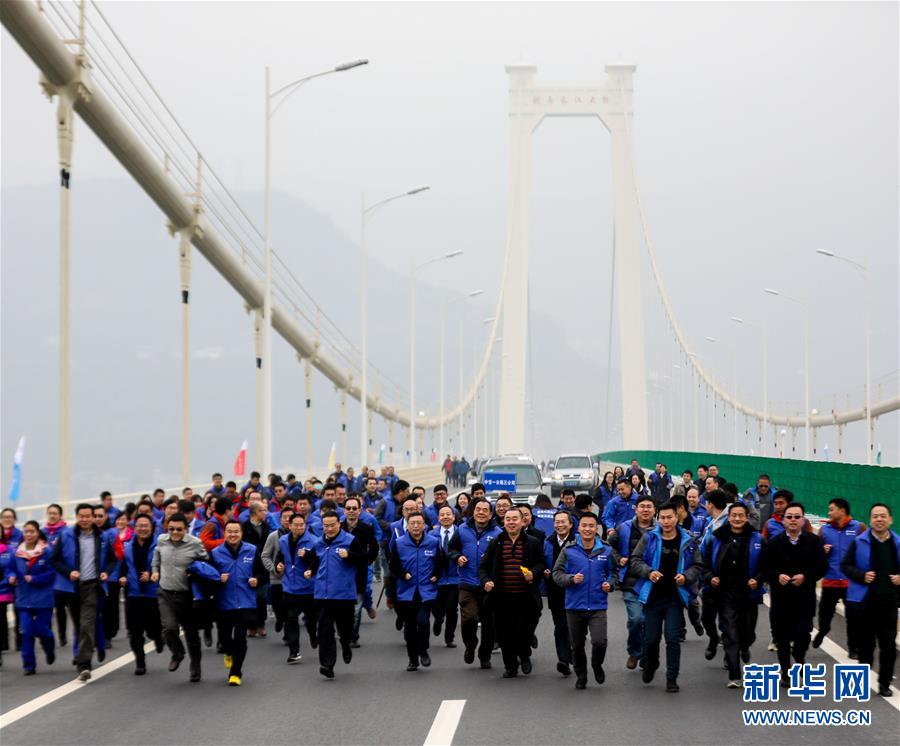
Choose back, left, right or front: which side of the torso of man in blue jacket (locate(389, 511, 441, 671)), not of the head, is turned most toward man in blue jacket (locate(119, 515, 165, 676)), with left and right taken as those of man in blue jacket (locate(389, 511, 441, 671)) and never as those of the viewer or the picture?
right

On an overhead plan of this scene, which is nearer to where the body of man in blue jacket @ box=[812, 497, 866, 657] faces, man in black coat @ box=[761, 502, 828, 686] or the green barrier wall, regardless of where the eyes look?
the man in black coat

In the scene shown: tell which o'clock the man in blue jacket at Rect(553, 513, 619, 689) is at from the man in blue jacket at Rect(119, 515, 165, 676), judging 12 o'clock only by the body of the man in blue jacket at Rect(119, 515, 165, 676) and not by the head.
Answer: the man in blue jacket at Rect(553, 513, 619, 689) is roughly at 10 o'clock from the man in blue jacket at Rect(119, 515, 165, 676).

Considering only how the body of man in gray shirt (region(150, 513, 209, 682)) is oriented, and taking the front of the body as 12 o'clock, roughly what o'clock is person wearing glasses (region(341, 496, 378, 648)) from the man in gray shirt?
The person wearing glasses is roughly at 8 o'clock from the man in gray shirt.

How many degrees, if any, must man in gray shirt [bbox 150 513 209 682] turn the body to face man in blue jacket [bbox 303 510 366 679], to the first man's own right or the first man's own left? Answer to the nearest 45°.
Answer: approximately 90° to the first man's own left

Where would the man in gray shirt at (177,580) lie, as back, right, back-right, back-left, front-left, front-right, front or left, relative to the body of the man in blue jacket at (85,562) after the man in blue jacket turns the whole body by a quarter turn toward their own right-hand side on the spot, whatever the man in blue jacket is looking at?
back-left

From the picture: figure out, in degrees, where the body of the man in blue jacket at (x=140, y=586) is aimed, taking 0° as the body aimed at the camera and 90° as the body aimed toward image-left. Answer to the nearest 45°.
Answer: approximately 0°
